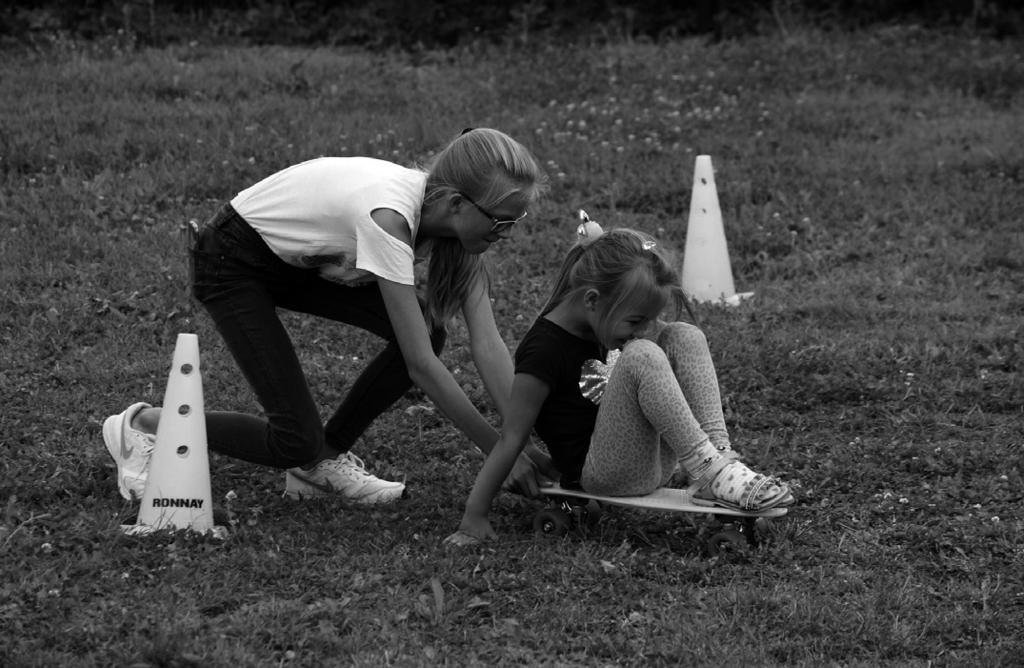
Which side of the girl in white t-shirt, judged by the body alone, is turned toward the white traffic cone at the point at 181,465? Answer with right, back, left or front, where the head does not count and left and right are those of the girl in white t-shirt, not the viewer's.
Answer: back

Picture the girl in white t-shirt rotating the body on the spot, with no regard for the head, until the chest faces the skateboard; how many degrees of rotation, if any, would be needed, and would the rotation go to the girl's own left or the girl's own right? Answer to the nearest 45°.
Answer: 0° — they already face it

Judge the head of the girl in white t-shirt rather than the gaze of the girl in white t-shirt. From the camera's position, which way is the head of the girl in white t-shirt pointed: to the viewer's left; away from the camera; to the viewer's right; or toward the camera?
to the viewer's right

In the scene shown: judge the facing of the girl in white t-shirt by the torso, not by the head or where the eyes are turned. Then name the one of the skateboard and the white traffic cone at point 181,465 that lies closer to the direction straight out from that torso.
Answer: the skateboard

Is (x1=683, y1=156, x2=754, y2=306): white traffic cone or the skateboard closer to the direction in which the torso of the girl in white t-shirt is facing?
the skateboard

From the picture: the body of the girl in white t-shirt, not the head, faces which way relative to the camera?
to the viewer's right

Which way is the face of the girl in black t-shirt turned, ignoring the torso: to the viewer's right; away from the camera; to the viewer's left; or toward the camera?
to the viewer's right

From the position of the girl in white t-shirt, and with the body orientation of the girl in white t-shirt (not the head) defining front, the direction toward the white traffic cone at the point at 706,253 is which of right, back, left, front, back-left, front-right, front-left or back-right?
front-left

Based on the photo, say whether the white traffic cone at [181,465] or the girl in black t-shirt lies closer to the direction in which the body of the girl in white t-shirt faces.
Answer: the girl in black t-shirt
